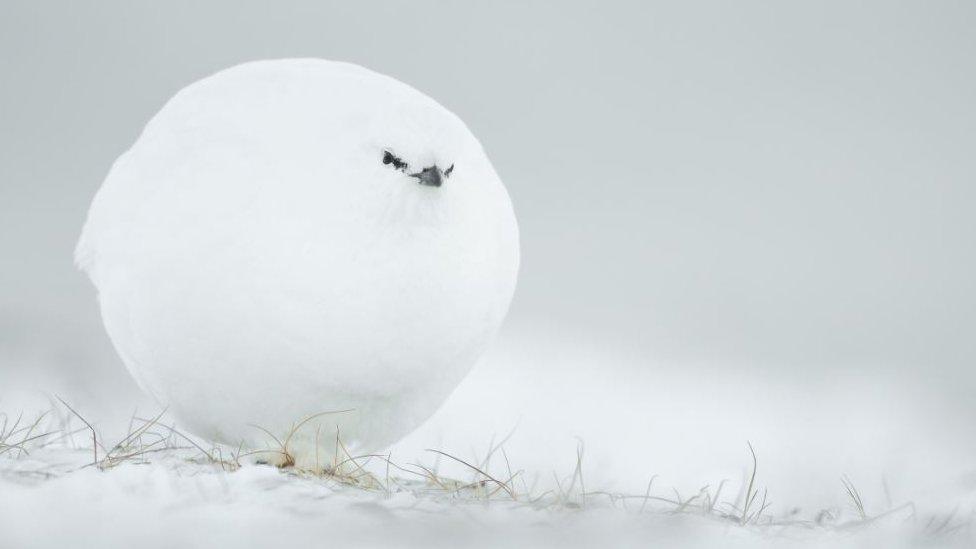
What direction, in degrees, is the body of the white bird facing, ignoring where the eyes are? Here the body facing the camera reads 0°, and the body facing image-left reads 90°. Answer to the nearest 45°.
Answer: approximately 315°
